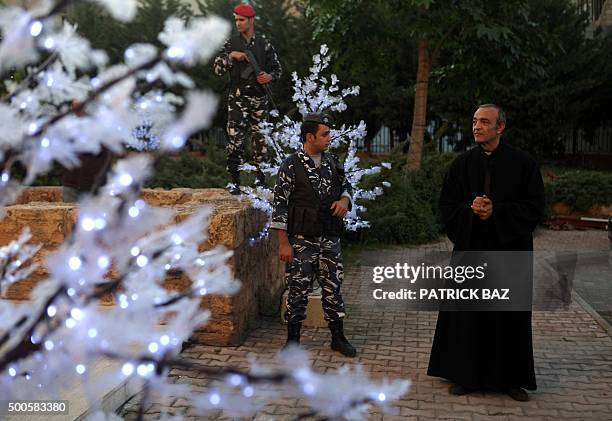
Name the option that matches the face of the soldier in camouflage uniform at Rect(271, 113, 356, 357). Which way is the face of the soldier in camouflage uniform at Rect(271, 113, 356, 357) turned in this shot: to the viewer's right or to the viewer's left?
to the viewer's right

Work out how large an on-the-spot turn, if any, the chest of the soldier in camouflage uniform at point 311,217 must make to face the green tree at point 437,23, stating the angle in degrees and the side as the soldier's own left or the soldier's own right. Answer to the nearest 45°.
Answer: approximately 135° to the soldier's own left

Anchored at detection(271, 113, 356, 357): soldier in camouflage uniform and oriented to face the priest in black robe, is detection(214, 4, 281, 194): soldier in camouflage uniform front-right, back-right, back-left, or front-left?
back-left

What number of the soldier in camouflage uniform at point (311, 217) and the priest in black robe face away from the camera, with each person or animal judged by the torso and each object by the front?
0

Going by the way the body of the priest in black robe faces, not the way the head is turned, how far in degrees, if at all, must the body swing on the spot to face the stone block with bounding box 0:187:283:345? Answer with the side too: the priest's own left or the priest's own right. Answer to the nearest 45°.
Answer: approximately 90° to the priest's own right

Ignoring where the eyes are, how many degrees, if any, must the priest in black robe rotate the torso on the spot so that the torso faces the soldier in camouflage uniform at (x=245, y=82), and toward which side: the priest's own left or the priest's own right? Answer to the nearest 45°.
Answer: approximately 135° to the priest's own right

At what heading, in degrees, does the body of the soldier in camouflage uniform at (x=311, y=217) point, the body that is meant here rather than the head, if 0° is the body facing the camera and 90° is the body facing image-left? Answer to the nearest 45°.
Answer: approximately 315°

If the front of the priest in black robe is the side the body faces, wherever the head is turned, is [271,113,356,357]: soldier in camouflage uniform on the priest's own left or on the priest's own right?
on the priest's own right

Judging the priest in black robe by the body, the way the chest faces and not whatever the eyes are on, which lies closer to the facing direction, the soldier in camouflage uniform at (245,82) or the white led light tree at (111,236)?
the white led light tree

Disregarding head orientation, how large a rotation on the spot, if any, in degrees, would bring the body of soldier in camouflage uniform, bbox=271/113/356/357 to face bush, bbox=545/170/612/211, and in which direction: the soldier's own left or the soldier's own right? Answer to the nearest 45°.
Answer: approximately 90° to the soldier's own left

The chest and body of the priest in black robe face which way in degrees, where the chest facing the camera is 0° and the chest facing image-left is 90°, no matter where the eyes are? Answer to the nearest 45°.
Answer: approximately 0°

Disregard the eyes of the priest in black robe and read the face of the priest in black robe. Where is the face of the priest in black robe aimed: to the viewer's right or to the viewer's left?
to the viewer's left

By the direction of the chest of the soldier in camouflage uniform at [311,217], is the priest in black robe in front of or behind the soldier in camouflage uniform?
in front
